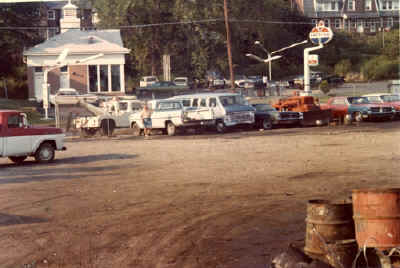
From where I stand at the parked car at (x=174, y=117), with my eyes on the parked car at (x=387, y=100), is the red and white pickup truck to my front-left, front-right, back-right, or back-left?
back-right

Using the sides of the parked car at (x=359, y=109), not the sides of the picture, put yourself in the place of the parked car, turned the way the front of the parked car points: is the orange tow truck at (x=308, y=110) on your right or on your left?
on your right

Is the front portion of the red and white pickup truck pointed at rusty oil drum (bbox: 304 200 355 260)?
no

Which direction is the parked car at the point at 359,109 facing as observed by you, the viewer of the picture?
facing the viewer and to the right of the viewer

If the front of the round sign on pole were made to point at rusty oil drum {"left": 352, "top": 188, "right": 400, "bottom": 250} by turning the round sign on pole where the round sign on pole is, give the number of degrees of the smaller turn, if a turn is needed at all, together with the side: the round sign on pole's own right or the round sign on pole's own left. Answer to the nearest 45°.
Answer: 0° — it already faces it

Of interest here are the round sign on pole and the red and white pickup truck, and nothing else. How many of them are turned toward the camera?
1

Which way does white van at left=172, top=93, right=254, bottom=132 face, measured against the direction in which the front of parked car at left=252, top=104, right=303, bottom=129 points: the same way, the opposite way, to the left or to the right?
the same way

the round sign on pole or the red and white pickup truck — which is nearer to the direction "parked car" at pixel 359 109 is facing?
the red and white pickup truck

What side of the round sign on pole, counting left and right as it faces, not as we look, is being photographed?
front
